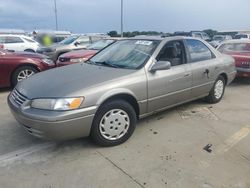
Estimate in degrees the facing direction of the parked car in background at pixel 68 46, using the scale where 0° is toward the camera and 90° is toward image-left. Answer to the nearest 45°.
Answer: approximately 45°

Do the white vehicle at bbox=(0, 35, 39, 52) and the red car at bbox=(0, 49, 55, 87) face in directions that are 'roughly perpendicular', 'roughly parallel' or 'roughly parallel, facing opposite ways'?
roughly parallel

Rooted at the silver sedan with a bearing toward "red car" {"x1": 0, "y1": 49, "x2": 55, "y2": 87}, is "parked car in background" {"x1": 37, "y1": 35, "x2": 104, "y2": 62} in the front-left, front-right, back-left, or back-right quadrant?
front-right

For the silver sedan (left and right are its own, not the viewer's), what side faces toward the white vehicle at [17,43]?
right

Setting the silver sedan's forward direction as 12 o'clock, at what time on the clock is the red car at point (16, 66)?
The red car is roughly at 3 o'clock from the silver sedan.

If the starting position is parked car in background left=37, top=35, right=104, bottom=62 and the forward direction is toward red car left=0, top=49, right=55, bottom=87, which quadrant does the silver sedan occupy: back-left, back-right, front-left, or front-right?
front-left
